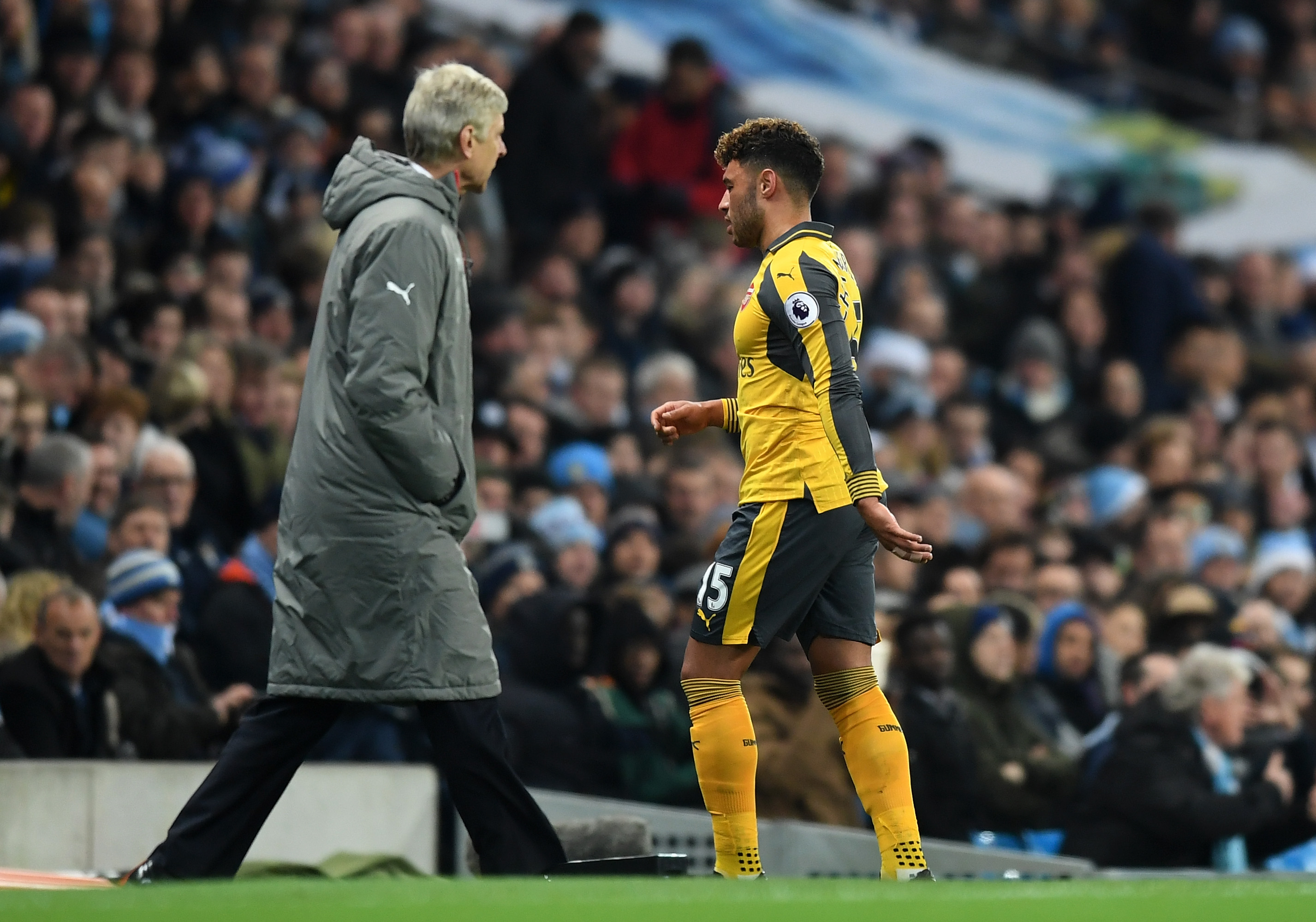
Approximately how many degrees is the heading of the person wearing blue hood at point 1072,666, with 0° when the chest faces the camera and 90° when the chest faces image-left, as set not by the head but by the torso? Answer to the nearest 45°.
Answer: approximately 315°

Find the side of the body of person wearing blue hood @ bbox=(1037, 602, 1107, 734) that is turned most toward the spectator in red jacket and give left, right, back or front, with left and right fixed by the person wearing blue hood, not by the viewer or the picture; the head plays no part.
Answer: back

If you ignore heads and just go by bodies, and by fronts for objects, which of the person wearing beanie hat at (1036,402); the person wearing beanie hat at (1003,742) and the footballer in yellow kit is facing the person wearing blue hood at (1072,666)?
the person wearing beanie hat at (1036,402)

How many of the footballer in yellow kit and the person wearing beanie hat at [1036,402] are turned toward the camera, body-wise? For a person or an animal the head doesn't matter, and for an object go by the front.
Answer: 1

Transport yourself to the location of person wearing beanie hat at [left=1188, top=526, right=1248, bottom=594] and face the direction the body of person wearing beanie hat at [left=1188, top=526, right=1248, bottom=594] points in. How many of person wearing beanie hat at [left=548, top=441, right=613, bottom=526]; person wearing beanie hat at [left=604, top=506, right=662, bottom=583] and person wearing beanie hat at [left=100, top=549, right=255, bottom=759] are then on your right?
3

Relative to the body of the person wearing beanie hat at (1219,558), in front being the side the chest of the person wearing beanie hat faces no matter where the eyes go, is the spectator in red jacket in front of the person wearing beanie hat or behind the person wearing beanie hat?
behind

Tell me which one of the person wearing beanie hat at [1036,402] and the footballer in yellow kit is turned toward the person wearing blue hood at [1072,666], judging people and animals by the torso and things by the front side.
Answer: the person wearing beanie hat at [1036,402]

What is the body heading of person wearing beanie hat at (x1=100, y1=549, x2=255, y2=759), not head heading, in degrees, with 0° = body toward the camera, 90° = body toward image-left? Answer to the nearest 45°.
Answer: approximately 315°

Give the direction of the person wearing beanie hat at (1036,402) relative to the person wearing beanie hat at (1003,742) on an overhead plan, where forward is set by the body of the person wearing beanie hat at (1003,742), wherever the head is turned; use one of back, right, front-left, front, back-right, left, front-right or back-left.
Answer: back-left

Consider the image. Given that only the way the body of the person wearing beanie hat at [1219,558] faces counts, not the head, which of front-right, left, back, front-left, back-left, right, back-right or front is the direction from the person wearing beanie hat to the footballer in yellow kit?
front-right

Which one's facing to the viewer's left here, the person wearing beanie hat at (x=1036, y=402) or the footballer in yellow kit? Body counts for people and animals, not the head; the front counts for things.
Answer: the footballer in yellow kit

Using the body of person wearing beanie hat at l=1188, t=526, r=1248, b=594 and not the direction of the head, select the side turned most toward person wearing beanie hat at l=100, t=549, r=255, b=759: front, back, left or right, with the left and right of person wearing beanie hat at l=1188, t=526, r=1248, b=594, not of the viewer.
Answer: right

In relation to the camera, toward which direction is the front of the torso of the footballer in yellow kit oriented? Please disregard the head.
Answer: to the viewer's left

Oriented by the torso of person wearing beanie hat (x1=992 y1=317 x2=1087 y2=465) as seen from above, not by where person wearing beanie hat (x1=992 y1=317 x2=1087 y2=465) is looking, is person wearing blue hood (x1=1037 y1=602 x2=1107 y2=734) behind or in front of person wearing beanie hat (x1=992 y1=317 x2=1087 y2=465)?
in front

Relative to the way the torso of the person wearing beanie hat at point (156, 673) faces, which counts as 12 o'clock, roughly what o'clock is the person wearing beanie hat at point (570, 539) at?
the person wearing beanie hat at point (570, 539) is roughly at 9 o'clock from the person wearing beanie hat at point (156, 673).

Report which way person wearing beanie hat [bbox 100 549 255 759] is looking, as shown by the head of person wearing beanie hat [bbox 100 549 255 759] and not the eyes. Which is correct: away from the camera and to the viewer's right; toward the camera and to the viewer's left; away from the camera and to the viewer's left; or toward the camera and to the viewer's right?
toward the camera and to the viewer's right

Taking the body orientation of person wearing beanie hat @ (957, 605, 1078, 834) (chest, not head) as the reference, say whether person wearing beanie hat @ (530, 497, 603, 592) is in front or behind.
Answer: behind
